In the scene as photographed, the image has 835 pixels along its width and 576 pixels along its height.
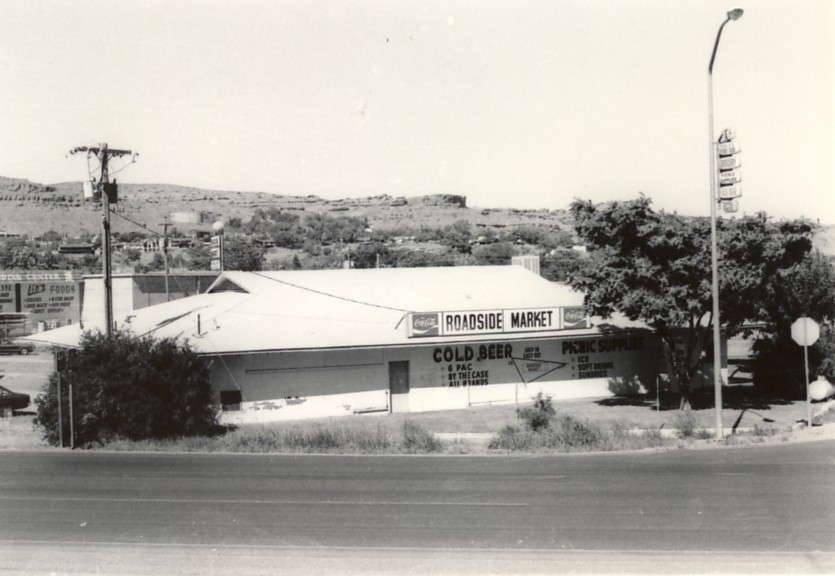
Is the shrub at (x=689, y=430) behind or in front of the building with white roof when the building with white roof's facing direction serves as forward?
in front

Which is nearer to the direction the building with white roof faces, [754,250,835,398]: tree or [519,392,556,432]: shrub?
the shrub

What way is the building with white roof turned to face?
toward the camera

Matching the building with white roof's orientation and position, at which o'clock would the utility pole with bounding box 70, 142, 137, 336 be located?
The utility pole is roughly at 2 o'clock from the building with white roof.

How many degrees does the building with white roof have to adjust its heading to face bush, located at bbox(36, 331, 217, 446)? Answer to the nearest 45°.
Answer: approximately 45° to its right

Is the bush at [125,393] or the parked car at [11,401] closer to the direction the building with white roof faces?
the bush

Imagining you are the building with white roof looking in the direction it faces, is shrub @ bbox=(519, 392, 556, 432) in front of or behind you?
in front

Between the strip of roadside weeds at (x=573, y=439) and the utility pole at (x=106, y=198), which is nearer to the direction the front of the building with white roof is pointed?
the strip of roadside weeds

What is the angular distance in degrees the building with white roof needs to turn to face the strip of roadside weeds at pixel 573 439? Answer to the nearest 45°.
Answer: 0° — it already faces it

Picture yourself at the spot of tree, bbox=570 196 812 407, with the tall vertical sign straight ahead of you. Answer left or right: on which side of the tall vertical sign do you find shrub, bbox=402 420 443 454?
right

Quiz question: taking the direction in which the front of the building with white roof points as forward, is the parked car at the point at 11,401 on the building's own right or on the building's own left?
on the building's own right

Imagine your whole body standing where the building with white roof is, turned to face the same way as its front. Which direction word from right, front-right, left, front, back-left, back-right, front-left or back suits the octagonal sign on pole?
front-left

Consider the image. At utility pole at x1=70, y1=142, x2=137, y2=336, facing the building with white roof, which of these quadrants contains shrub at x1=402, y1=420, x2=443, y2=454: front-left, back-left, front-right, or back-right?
front-right

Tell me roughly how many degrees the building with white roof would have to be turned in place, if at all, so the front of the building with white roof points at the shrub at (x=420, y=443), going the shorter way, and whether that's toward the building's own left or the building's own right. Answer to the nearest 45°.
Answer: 0° — it already faces it

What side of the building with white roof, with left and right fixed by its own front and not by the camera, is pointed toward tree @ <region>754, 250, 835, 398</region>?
left
